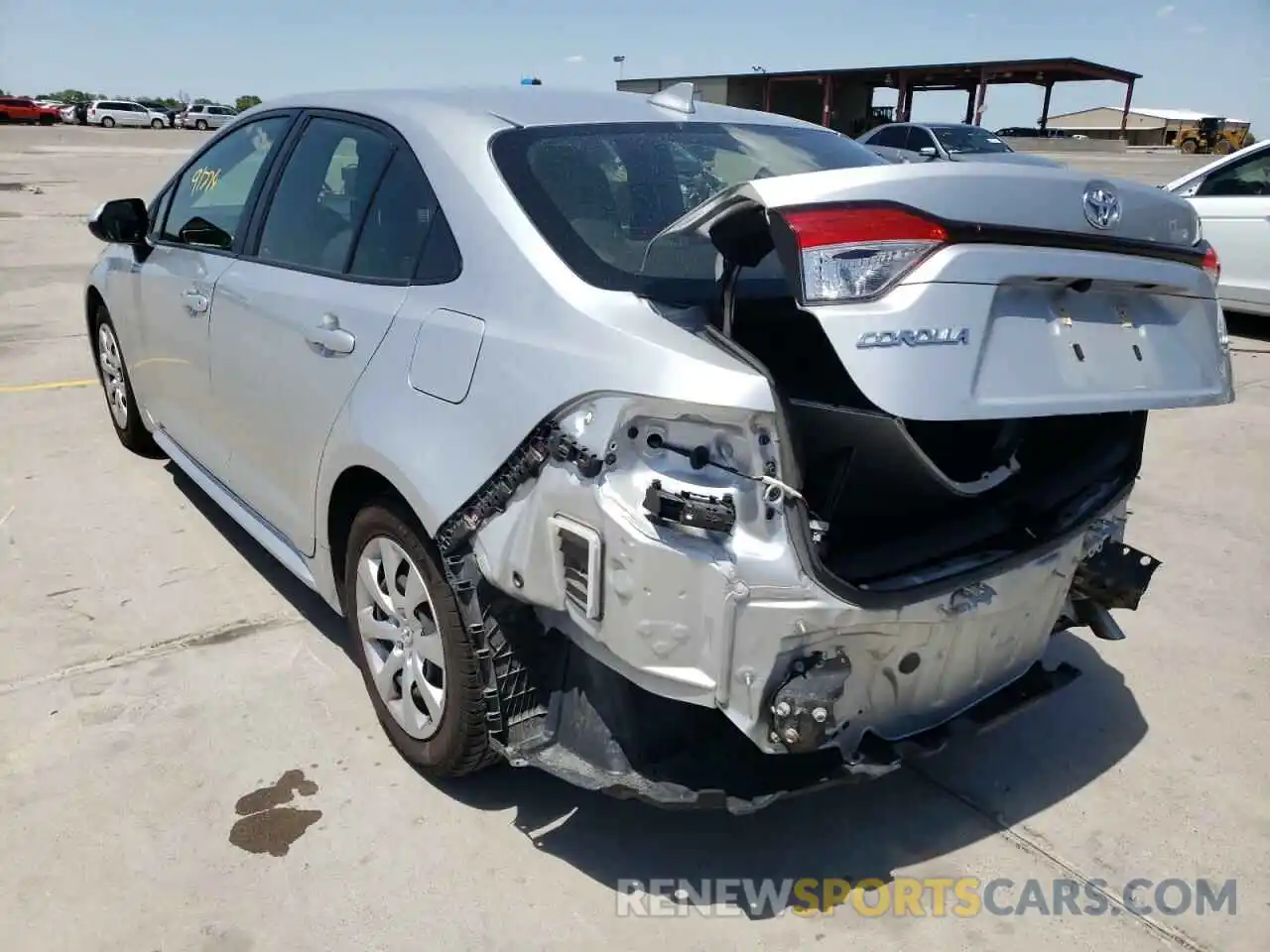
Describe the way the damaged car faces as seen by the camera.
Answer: facing away from the viewer and to the left of the viewer

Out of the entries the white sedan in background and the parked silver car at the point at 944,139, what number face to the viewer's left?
1

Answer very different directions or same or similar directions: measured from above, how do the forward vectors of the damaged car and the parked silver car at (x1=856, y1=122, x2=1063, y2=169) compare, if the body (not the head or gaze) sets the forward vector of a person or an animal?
very different directions

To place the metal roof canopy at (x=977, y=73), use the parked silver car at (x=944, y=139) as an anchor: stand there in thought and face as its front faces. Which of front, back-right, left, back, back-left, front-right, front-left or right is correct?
back-left

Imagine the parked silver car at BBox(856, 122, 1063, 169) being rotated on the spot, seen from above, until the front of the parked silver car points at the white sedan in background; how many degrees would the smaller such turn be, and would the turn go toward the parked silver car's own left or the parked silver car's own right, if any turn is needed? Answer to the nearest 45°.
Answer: approximately 45° to the parked silver car's own right

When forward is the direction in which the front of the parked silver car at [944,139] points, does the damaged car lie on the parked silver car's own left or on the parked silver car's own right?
on the parked silver car's own right

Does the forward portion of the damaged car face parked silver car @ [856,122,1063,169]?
no

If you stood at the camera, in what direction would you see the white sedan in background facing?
facing to the left of the viewer

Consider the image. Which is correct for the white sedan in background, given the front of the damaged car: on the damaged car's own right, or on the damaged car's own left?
on the damaged car's own right

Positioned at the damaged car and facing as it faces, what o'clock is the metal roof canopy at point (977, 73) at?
The metal roof canopy is roughly at 2 o'clock from the damaged car.

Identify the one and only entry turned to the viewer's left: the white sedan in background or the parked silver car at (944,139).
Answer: the white sedan in background

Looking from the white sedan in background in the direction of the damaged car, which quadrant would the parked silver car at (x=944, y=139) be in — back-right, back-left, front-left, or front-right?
back-right
